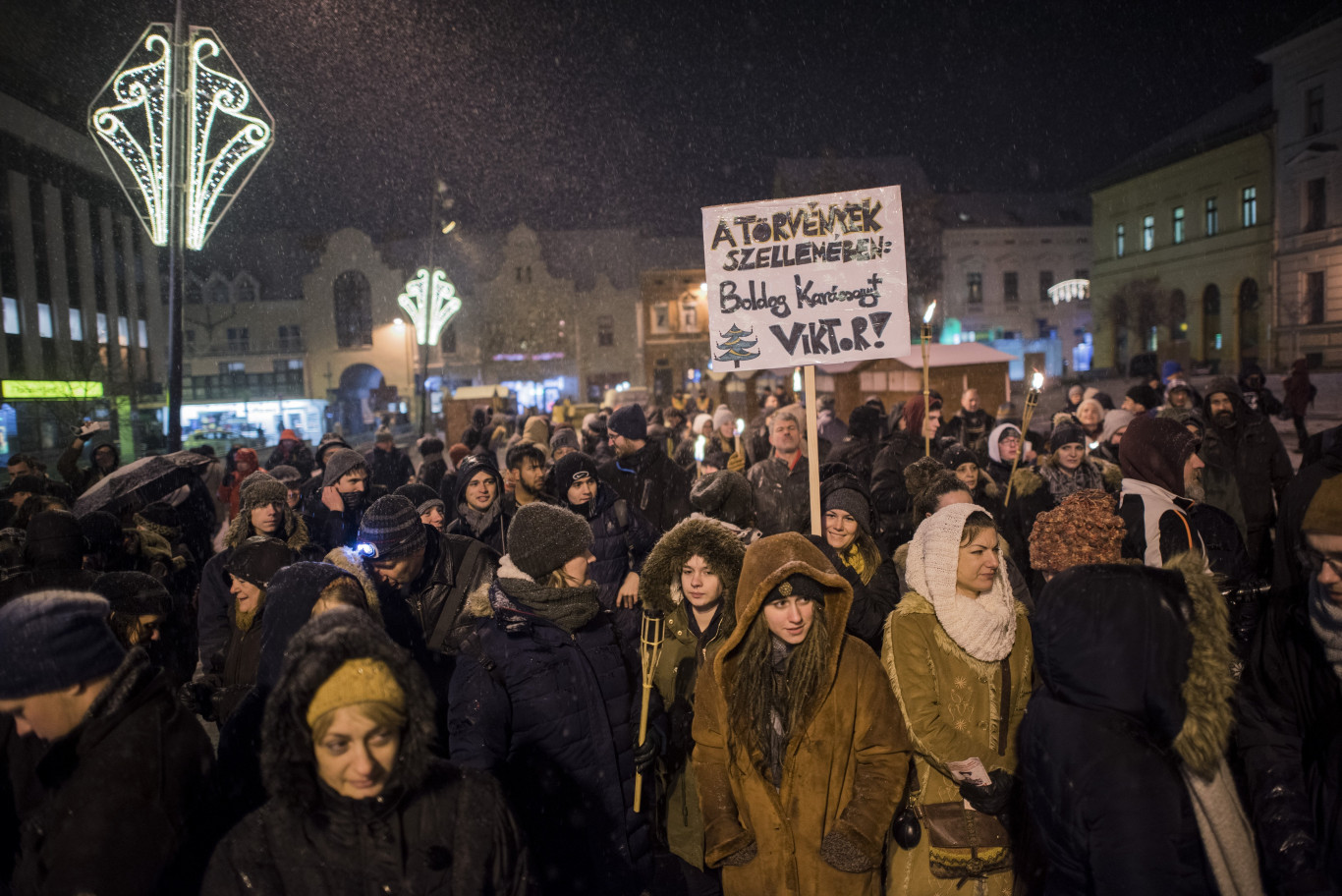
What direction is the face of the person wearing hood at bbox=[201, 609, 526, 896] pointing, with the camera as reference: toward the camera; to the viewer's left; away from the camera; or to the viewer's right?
toward the camera

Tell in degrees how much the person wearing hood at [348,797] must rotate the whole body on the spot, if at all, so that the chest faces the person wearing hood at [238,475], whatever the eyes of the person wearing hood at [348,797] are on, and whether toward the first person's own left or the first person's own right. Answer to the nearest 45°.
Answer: approximately 180°

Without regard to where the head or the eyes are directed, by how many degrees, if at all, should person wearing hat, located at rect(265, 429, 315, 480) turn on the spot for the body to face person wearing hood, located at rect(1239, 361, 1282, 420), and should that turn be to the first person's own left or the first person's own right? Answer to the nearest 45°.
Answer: approximately 90° to the first person's own left

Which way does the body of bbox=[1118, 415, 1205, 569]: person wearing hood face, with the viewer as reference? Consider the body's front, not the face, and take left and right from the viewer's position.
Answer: facing to the right of the viewer

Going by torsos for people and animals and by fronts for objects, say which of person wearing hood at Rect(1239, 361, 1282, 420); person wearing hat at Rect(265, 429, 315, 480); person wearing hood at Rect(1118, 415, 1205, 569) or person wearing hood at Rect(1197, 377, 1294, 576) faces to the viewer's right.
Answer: person wearing hood at Rect(1118, 415, 1205, 569)

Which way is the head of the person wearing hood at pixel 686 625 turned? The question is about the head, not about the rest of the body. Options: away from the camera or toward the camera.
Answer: toward the camera

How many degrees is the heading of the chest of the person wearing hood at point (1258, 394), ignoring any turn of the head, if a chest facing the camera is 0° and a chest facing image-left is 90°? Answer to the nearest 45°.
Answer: approximately 45°

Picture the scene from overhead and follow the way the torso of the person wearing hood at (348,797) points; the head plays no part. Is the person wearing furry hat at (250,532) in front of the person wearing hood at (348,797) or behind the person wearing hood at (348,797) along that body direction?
behind

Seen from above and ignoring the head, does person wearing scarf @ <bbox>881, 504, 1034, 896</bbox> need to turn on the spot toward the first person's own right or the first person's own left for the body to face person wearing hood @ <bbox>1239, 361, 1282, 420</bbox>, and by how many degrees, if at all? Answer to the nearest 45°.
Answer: approximately 135° to the first person's own left

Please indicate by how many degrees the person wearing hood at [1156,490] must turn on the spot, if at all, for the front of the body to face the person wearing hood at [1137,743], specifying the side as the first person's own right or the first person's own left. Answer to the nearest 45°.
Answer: approximately 90° to the first person's own right

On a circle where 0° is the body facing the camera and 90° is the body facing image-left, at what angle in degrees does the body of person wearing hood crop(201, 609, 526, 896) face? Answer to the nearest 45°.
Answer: approximately 0°

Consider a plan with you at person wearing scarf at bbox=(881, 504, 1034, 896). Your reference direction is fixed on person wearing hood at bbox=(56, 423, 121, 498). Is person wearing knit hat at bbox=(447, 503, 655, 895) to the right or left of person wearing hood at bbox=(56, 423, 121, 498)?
left

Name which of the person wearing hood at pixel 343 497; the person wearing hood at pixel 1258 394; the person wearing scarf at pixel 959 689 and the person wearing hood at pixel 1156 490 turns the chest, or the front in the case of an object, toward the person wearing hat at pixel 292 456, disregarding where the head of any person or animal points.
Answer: the person wearing hood at pixel 1258 394
